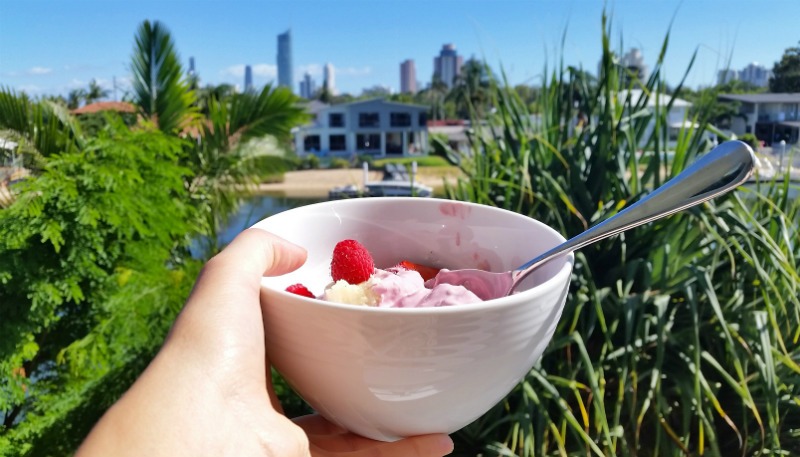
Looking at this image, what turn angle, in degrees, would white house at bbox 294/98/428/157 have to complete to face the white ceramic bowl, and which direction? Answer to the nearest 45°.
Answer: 0° — it already faces it

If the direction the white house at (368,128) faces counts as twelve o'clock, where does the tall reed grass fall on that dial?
The tall reed grass is roughly at 12 o'clock from the white house.

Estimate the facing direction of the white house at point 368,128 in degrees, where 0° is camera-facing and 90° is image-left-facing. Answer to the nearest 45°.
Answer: approximately 0°

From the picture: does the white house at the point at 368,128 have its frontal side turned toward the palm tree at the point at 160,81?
yes

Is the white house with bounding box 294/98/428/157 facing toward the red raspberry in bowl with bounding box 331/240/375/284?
yes

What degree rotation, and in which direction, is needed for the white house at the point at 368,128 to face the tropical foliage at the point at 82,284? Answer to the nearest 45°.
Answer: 0° — it already faces it

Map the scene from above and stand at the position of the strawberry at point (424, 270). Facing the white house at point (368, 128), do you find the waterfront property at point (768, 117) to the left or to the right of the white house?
right
